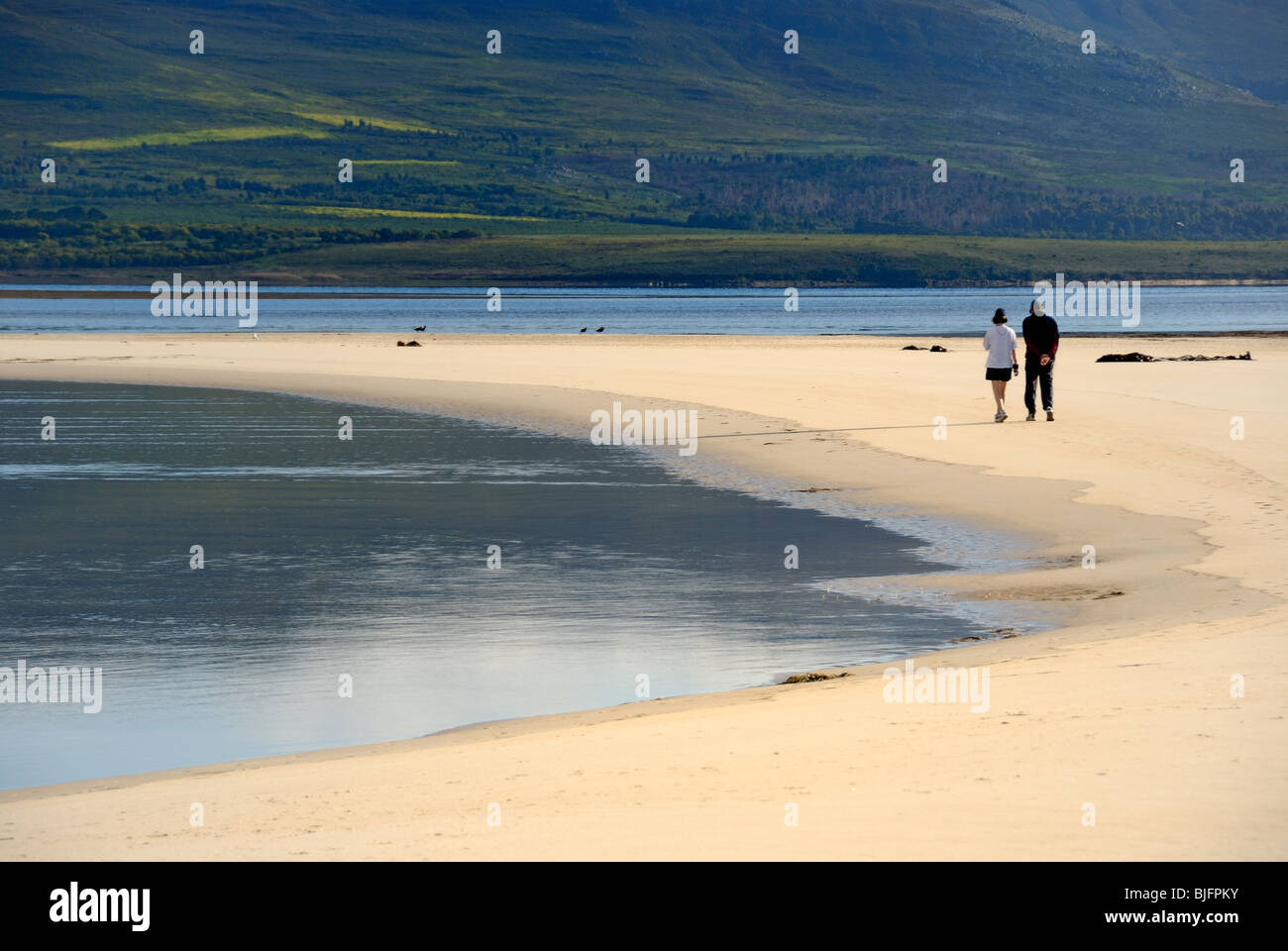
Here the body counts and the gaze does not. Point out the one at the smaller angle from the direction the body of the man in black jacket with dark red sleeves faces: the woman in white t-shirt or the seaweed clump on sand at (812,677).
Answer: the woman in white t-shirt

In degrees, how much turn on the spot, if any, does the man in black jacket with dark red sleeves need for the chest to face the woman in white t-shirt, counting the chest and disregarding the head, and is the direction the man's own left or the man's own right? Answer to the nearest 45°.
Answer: approximately 45° to the man's own left

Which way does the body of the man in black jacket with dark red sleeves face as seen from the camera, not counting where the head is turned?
away from the camera

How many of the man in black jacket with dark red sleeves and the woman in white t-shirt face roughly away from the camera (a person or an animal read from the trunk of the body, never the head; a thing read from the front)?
2

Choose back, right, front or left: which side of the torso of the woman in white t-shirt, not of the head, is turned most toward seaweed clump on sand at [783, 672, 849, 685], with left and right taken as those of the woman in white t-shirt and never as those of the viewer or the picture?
back

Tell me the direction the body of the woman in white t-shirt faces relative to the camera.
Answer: away from the camera

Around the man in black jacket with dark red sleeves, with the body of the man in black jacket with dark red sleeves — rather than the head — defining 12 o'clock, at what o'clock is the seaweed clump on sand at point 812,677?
The seaweed clump on sand is roughly at 6 o'clock from the man in black jacket with dark red sleeves.
